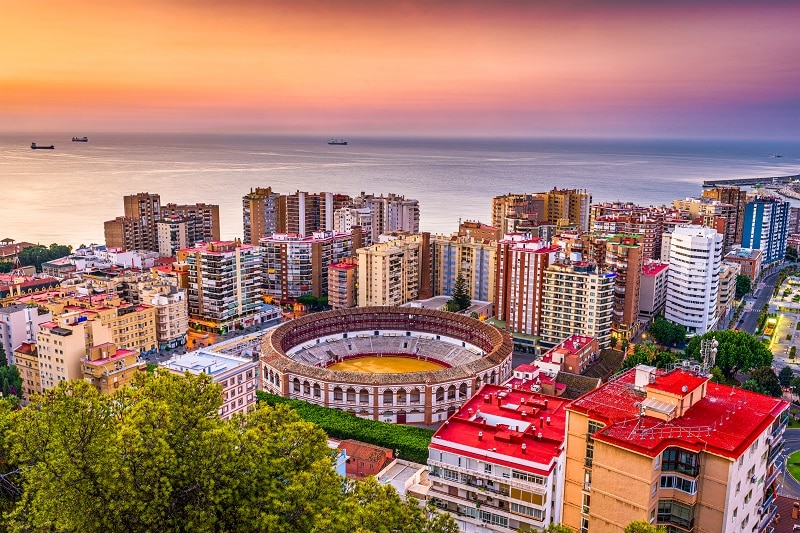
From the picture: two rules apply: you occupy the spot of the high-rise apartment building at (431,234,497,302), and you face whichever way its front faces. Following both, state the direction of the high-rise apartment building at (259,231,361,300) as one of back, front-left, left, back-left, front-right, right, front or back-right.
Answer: right

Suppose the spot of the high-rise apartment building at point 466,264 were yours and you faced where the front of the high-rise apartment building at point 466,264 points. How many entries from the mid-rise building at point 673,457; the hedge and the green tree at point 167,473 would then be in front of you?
3

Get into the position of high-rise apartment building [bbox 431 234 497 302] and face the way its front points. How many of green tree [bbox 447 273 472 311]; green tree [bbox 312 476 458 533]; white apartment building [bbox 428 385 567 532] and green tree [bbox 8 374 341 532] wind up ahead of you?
4

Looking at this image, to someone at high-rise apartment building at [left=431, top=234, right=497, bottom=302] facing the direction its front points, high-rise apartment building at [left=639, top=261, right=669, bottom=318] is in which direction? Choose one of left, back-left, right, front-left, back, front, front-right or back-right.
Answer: left

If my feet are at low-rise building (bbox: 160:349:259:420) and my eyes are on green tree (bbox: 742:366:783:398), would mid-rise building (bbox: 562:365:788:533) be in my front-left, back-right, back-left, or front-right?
front-right

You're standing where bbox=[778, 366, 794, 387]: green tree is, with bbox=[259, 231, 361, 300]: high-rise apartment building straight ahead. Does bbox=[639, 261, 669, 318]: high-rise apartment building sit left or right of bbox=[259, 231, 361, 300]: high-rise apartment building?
right

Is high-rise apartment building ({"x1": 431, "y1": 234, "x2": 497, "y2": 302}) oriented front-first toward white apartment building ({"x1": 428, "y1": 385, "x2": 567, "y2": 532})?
yes

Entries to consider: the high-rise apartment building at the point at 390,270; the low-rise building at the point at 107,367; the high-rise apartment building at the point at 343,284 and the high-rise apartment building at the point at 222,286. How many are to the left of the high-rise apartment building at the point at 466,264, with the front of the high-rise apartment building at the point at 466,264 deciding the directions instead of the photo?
0

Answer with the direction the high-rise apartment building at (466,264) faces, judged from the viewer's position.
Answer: facing the viewer

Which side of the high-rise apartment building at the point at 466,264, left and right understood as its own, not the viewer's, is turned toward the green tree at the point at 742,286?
left

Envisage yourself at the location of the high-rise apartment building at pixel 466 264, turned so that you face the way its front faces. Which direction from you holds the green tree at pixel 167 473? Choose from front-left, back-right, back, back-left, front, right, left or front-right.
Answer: front

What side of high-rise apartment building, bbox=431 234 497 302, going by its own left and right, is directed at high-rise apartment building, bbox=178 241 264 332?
right

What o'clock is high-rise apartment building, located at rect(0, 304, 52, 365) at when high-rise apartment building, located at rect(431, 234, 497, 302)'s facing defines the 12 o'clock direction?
high-rise apartment building, located at rect(0, 304, 52, 365) is roughly at 2 o'clock from high-rise apartment building, located at rect(431, 234, 497, 302).

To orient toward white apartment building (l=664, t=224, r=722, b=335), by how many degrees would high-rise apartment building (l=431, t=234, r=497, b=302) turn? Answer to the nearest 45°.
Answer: approximately 90° to its left

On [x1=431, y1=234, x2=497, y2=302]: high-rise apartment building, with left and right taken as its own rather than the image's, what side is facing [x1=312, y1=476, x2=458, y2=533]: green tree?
front

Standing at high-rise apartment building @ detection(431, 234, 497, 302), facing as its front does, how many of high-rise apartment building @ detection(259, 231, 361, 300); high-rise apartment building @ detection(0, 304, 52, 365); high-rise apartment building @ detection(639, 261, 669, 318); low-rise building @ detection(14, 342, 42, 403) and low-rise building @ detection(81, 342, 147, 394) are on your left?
1

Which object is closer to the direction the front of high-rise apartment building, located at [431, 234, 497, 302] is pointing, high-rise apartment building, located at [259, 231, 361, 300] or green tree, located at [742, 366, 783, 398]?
the green tree

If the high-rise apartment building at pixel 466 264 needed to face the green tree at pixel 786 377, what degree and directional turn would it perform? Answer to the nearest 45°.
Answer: approximately 45° to its left

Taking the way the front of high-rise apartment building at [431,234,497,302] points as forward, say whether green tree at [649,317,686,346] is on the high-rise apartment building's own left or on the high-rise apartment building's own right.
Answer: on the high-rise apartment building's own left

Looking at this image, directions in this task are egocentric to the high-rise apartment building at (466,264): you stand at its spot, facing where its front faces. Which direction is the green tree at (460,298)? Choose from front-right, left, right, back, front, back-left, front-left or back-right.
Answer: front
